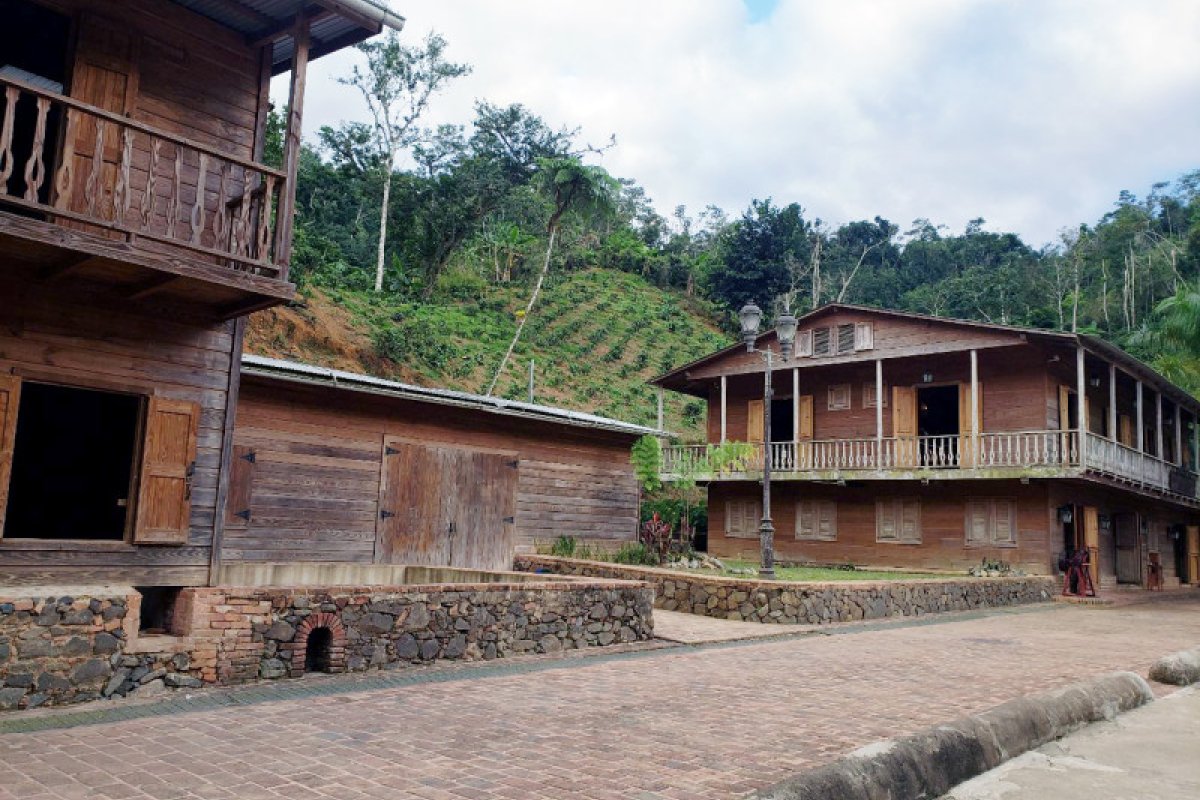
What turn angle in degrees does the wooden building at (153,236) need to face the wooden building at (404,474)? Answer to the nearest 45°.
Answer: approximately 90° to its left

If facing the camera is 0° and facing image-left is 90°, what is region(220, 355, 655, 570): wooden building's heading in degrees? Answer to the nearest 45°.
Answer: approximately 315°

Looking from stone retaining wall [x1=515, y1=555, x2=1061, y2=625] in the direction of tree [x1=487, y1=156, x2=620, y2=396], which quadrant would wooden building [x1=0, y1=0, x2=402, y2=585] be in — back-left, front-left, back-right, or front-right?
back-left

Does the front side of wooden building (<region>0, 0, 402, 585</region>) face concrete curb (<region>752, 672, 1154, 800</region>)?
yes

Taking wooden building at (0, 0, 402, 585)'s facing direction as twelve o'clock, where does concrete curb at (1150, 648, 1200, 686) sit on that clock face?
The concrete curb is roughly at 11 o'clock from the wooden building.

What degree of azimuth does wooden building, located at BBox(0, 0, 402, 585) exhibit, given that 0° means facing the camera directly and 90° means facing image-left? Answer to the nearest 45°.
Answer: approximately 315°

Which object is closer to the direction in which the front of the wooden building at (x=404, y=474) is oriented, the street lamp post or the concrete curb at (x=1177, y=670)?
the concrete curb

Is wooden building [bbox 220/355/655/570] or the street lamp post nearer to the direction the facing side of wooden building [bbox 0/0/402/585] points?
the street lamp post

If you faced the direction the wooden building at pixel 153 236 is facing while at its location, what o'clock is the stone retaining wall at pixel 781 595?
The stone retaining wall is roughly at 10 o'clock from the wooden building.

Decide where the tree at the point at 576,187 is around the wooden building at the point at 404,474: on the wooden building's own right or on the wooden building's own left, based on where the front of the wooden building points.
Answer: on the wooden building's own left

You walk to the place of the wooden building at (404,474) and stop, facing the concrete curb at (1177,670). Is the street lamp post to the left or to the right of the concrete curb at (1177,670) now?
left

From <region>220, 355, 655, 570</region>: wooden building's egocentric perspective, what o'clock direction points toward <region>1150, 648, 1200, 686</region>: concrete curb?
The concrete curb is roughly at 12 o'clock from the wooden building.

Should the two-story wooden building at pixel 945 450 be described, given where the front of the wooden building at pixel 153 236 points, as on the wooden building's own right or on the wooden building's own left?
on the wooden building's own left

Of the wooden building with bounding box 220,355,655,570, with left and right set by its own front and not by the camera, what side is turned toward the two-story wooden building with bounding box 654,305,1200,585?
left

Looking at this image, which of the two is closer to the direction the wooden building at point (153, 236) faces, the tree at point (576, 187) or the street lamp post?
the street lamp post
